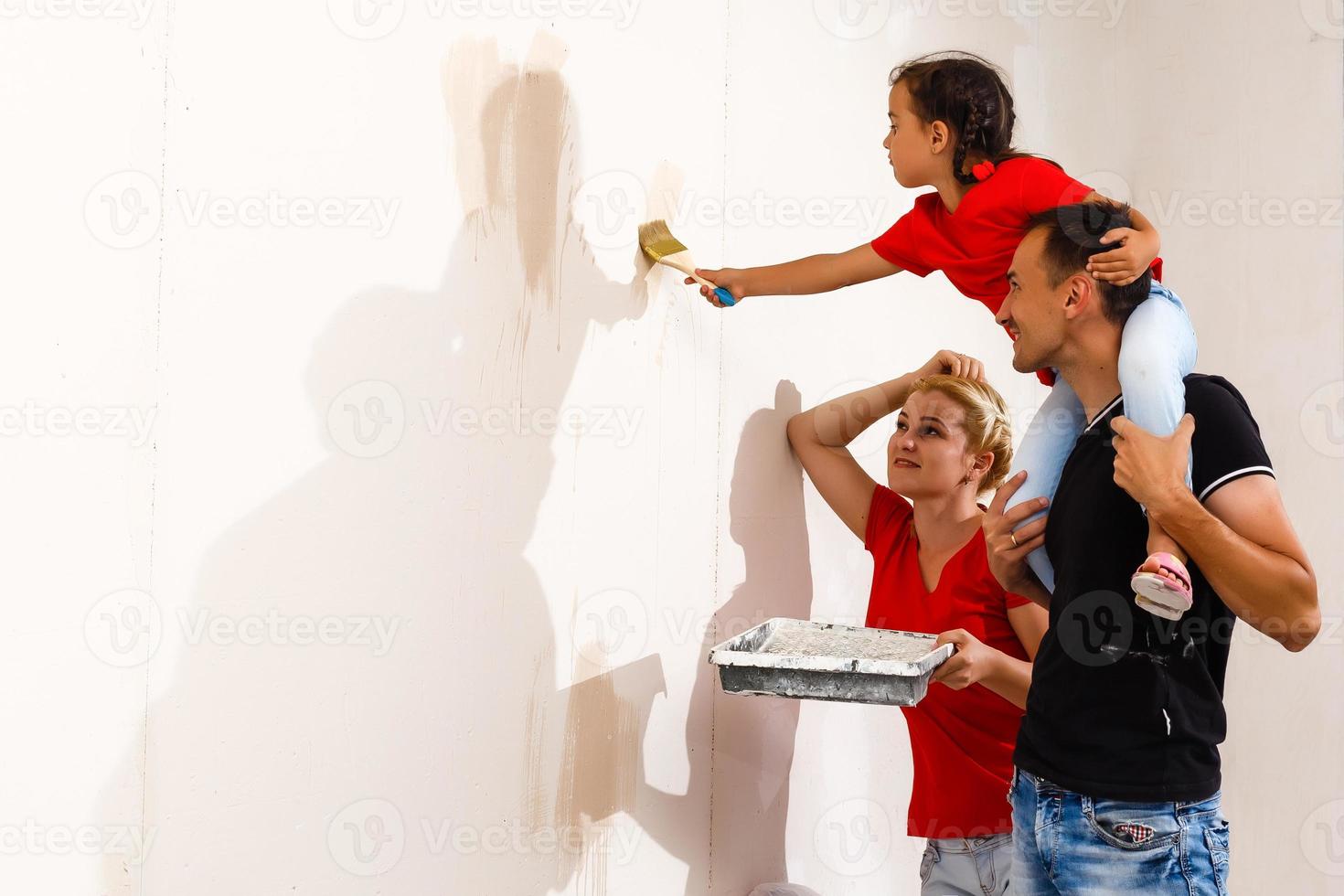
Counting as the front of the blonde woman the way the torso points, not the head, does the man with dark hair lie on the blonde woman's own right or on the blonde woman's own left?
on the blonde woman's own left

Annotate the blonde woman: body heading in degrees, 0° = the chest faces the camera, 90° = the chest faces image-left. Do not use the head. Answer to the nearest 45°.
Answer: approximately 45°

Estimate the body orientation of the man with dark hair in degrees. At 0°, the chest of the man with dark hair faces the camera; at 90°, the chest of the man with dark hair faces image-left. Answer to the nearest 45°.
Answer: approximately 45°

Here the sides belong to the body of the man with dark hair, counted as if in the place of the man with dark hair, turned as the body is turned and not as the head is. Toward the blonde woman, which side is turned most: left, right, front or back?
right

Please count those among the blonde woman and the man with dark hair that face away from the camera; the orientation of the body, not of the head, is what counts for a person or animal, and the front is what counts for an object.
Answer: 0

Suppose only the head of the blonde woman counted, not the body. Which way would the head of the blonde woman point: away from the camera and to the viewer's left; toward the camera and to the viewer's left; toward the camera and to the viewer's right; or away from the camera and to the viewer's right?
toward the camera and to the viewer's left

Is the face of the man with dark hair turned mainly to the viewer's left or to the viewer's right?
to the viewer's left
